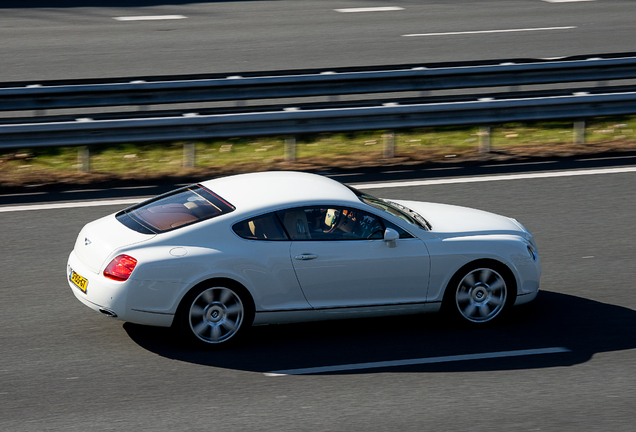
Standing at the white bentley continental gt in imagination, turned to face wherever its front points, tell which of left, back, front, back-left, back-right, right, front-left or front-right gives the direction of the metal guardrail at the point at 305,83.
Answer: left

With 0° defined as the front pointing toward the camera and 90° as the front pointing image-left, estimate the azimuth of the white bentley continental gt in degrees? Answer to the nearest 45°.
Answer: approximately 270°

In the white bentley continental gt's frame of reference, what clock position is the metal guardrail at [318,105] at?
The metal guardrail is roughly at 9 o'clock from the white bentley continental gt.

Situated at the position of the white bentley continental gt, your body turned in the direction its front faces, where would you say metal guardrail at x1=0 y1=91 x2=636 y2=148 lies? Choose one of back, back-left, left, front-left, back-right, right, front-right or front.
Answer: left
